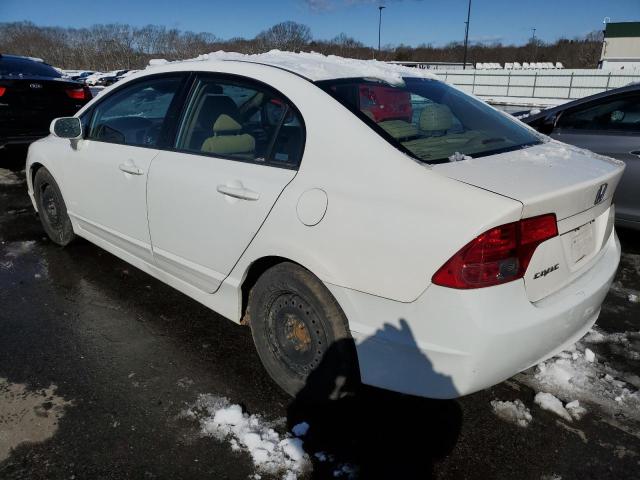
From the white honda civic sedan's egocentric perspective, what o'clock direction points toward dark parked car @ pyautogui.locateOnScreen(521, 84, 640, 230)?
The dark parked car is roughly at 3 o'clock from the white honda civic sedan.

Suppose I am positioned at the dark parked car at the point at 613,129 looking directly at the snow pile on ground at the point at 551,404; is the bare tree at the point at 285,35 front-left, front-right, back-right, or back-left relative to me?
back-right

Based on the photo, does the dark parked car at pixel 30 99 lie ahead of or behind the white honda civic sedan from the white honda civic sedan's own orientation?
ahead

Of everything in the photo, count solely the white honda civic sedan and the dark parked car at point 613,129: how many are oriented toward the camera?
0

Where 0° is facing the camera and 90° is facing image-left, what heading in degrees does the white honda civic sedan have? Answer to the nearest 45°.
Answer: approximately 135°
